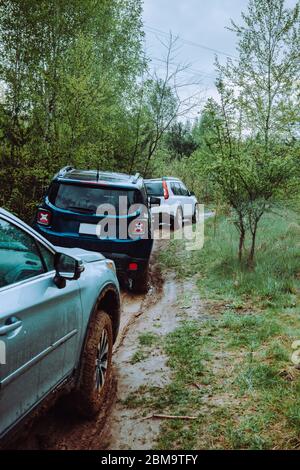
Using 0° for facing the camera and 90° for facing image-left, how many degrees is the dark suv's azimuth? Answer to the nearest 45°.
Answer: approximately 180°

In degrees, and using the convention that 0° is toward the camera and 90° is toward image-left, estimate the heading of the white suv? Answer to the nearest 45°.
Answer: approximately 225°

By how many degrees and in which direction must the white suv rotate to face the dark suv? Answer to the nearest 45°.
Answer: approximately 135° to its right

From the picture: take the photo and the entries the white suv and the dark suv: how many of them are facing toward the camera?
0

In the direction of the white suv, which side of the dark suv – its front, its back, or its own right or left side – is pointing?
front
